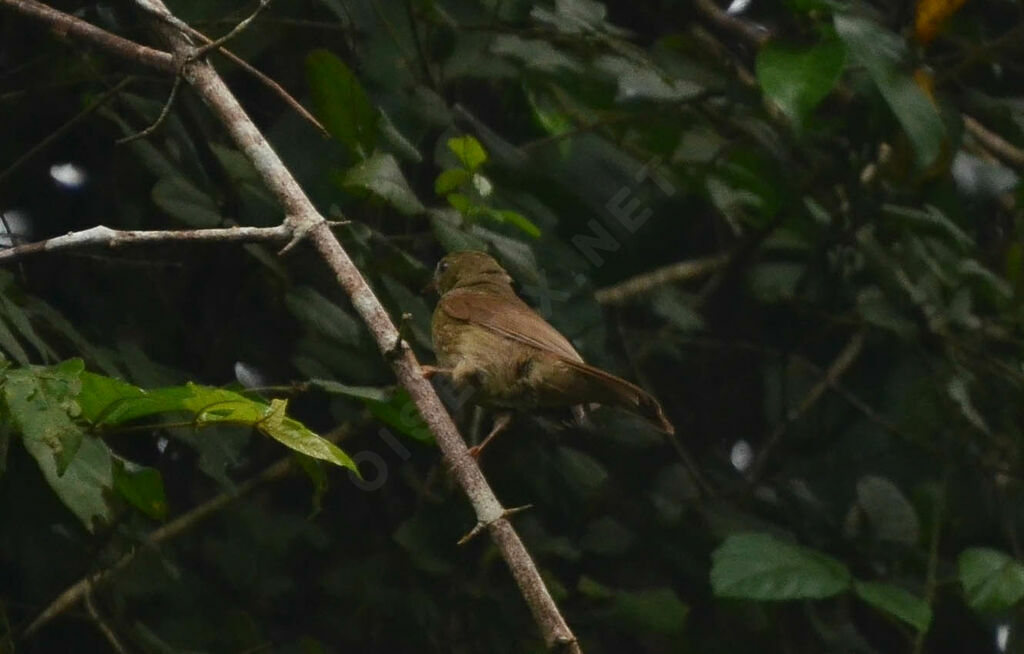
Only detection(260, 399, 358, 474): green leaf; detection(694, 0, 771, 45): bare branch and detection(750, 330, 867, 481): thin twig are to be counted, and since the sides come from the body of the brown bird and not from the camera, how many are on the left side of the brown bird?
1

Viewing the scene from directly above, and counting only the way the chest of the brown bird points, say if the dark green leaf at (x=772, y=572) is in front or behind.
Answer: behind

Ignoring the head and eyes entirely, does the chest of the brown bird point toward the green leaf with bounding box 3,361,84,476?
no

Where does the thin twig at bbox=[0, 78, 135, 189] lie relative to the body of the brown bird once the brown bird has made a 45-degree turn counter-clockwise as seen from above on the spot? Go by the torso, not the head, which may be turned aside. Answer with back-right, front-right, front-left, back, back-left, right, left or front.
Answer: front-right

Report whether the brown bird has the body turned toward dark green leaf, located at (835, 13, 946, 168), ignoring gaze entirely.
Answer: no

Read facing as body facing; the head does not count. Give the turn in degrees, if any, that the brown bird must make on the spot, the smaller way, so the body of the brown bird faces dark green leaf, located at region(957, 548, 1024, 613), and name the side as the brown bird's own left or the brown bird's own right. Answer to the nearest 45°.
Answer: approximately 180°

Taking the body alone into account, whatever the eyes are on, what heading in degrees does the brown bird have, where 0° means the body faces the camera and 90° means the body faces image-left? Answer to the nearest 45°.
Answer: approximately 90°

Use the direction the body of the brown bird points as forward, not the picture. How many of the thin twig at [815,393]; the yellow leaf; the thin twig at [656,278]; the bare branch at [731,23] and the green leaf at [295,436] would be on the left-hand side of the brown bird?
1

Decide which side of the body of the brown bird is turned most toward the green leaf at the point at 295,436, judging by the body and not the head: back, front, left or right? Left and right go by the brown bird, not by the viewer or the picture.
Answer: left

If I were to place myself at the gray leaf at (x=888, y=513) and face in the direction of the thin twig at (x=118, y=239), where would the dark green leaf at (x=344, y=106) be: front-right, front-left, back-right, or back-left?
front-right

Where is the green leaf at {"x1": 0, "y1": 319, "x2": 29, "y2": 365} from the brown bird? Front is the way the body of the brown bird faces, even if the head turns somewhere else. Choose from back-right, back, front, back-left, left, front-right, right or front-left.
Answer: front-left

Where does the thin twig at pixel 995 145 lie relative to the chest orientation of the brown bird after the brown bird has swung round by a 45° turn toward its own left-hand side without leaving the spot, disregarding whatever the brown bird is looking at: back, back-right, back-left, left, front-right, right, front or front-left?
back

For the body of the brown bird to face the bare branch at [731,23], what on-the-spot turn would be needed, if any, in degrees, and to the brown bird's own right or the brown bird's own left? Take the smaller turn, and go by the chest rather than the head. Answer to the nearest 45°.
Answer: approximately 90° to the brown bird's own right

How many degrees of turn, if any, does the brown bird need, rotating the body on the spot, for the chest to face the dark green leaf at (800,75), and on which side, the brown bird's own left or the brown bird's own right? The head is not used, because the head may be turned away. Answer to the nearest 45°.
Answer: approximately 90° to the brown bird's own right
